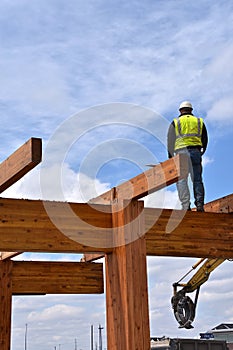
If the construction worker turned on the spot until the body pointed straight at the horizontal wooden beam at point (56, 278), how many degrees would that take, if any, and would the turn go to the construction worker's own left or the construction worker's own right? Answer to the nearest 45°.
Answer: approximately 45° to the construction worker's own left

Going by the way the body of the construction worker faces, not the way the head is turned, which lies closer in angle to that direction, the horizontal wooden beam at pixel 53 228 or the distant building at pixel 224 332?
the distant building

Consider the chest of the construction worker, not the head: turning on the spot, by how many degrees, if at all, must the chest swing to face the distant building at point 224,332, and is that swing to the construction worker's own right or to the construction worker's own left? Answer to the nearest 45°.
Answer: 0° — they already face it

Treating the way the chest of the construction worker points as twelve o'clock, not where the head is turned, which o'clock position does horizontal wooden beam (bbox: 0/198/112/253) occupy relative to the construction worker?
The horizontal wooden beam is roughly at 8 o'clock from the construction worker.

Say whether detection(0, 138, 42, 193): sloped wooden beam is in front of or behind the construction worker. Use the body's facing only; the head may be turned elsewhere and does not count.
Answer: behind

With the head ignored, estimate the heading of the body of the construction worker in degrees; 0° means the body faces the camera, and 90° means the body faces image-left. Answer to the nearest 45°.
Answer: approximately 180°

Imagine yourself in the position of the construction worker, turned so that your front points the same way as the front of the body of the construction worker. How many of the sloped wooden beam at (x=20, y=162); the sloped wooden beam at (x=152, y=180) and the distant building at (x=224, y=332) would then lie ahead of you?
1

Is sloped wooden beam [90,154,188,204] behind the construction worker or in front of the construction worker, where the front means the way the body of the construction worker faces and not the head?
behind
